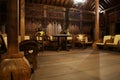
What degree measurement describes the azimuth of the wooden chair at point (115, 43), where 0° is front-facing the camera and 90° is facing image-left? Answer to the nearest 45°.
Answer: approximately 90°
